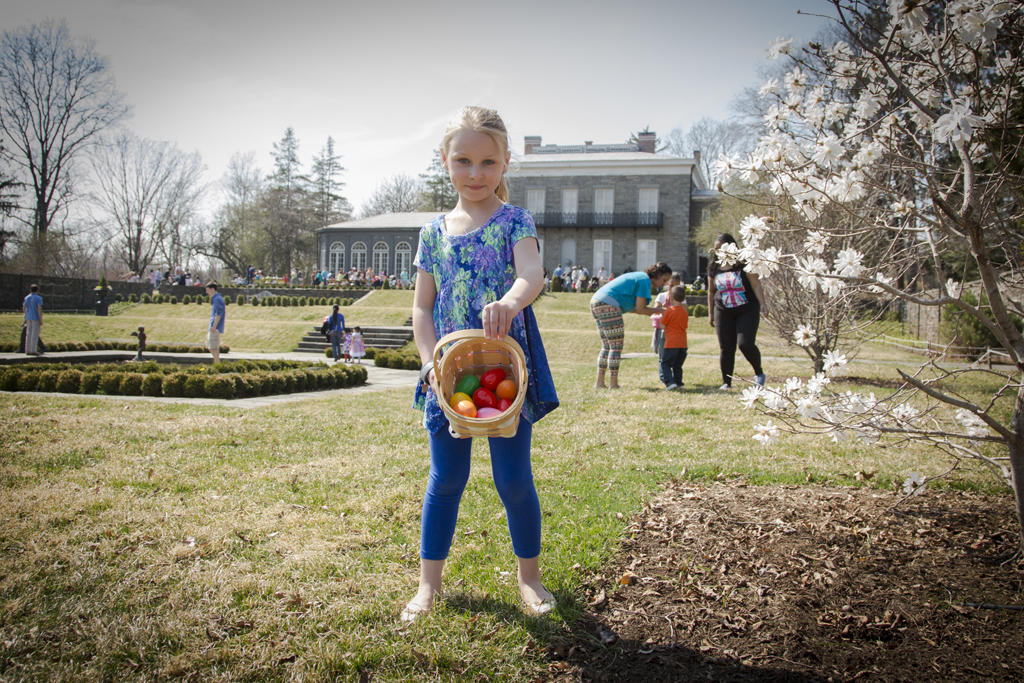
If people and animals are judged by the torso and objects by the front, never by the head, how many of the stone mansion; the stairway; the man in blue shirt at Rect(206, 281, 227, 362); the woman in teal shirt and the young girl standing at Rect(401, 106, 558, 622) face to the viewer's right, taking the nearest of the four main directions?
1

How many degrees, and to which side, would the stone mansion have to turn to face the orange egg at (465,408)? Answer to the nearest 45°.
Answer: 0° — it already faces it

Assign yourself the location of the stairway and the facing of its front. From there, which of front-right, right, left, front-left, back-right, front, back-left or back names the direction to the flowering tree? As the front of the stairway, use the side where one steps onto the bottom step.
front

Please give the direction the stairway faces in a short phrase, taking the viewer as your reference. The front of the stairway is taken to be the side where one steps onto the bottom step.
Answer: facing the viewer

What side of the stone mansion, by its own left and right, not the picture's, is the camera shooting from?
front

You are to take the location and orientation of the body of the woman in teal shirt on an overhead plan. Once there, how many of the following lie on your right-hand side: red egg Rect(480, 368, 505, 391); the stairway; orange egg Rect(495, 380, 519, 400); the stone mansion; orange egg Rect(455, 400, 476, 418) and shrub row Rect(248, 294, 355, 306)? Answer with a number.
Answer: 3

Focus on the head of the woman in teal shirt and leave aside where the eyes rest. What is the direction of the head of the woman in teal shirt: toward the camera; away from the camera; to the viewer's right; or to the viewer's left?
to the viewer's right

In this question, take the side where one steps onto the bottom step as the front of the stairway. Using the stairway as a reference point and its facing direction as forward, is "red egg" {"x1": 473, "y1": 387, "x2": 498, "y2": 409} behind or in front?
in front

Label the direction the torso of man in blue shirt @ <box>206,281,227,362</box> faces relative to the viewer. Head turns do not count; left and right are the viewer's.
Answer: facing to the left of the viewer

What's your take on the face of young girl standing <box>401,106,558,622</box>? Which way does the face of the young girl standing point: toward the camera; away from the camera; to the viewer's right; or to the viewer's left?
toward the camera

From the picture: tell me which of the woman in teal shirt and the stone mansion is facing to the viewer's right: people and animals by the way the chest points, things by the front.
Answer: the woman in teal shirt

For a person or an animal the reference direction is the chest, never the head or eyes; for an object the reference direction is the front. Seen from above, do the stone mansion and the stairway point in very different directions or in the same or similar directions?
same or similar directions

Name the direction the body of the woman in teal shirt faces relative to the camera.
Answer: to the viewer's right

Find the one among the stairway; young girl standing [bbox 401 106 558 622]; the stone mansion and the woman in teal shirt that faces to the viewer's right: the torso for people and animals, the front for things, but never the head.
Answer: the woman in teal shirt

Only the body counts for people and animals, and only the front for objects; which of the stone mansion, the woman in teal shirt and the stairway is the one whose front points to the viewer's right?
the woman in teal shirt

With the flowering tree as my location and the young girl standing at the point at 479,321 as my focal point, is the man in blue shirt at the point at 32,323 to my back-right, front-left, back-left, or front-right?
front-right
